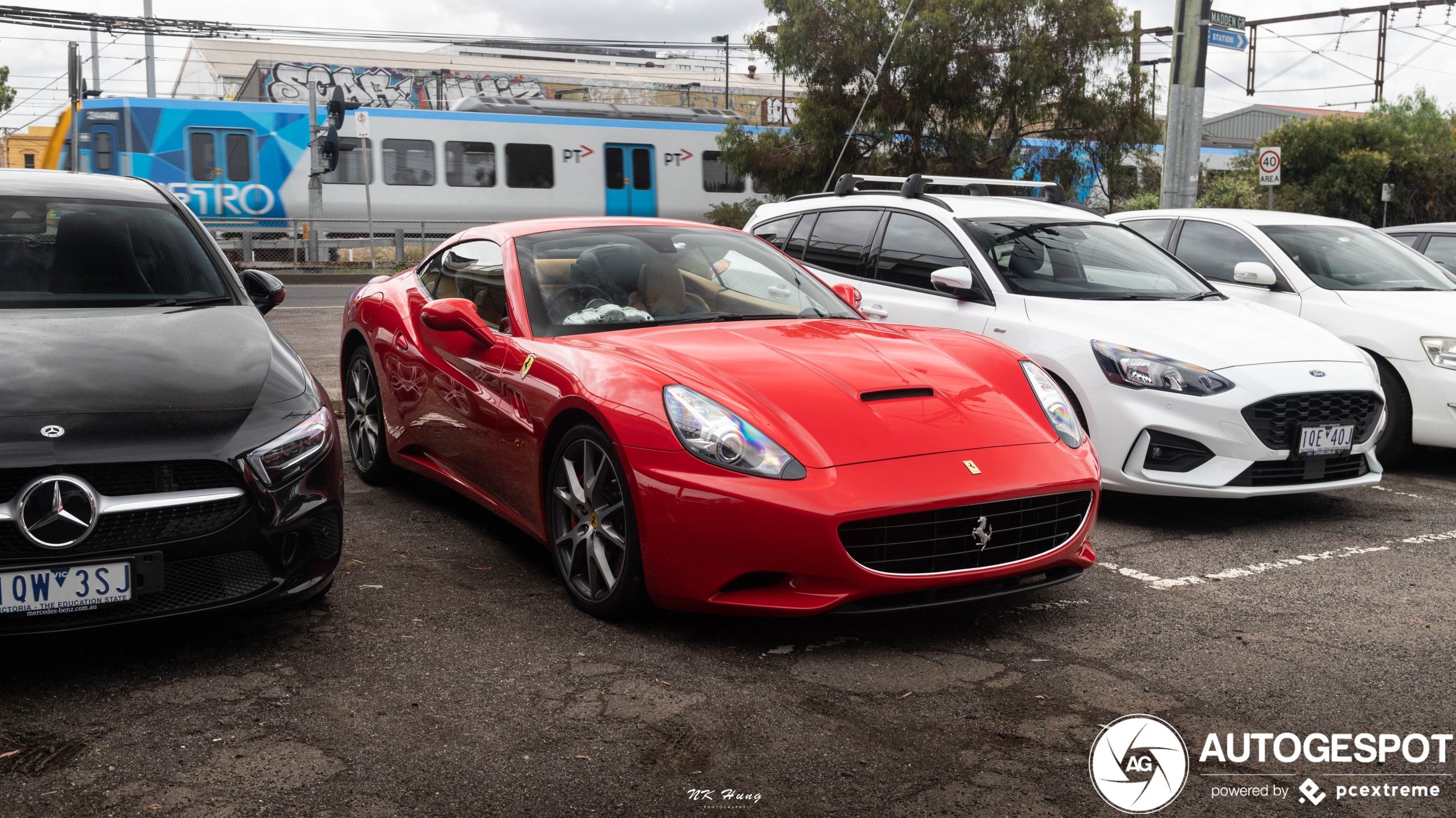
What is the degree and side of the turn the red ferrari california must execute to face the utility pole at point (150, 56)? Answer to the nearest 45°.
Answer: approximately 180°

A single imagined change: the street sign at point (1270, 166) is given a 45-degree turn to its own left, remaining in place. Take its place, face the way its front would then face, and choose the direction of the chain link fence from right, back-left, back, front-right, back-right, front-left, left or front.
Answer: back-right

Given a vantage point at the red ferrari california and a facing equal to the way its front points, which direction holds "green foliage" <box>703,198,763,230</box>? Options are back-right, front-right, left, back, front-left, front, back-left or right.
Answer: back-left

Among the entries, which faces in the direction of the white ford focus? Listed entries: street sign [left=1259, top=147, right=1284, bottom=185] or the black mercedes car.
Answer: the street sign

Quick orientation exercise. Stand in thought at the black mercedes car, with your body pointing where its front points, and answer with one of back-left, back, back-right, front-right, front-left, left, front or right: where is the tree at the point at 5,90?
back

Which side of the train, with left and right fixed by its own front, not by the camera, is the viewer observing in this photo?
left

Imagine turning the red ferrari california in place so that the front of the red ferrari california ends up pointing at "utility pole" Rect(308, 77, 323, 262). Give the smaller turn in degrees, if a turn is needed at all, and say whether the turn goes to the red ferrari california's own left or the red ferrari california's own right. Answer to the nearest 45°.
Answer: approximately 135° to the red ferrari california's own left

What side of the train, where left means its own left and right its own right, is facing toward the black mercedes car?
left

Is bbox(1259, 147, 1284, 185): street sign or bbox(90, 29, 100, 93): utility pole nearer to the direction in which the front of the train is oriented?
the utility pole

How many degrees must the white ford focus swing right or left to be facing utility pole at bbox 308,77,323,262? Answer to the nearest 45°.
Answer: approximately 180°

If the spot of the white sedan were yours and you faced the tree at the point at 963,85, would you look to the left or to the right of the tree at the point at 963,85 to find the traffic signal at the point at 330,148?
left
